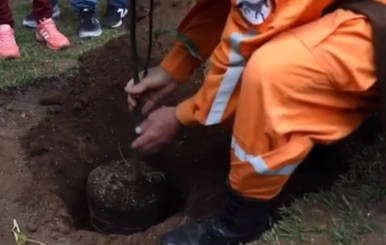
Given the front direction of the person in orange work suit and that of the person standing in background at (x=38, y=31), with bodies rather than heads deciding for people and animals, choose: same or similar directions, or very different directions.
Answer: very different directions

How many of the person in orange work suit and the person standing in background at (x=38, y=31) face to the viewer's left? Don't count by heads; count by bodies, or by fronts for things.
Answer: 1

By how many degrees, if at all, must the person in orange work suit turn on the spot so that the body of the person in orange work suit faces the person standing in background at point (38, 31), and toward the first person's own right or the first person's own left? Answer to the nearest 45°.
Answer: approximately 45° to the first person's own right

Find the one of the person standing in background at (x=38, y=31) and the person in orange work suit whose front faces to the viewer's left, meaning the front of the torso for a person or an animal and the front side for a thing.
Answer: the person in orange work suit

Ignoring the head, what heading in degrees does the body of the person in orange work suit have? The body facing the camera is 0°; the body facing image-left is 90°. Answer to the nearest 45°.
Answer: approximately 90°
